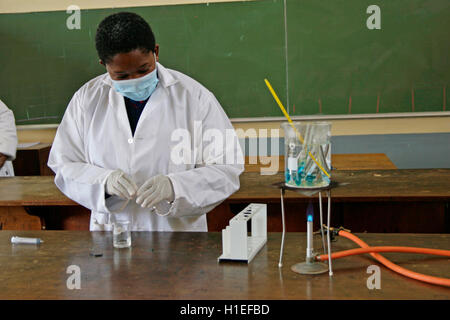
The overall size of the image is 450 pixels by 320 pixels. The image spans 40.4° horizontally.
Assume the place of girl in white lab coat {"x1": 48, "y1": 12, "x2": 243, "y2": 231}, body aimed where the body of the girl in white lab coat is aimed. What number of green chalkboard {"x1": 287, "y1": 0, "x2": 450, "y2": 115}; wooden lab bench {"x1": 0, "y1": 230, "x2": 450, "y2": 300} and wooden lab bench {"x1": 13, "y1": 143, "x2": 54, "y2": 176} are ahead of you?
1

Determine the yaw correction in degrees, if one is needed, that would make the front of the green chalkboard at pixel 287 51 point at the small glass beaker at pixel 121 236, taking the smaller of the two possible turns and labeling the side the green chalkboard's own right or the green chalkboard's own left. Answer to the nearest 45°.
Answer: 0° — it already faces it

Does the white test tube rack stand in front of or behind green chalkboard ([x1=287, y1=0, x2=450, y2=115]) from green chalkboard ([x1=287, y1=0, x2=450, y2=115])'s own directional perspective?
in front

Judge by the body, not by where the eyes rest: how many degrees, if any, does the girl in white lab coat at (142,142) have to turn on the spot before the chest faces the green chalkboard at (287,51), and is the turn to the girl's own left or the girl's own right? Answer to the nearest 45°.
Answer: approximately 135° to the girl's own left

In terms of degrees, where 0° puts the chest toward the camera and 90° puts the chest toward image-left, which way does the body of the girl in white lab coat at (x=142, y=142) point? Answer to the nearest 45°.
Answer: approximately 0°

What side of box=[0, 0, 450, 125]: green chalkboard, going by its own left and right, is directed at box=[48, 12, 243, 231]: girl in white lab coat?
front

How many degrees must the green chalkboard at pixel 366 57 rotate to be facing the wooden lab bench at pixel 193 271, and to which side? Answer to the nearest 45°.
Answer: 0° — it already faces it

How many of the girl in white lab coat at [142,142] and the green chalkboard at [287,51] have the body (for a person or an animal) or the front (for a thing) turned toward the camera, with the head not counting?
2
